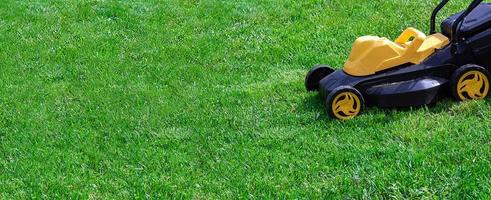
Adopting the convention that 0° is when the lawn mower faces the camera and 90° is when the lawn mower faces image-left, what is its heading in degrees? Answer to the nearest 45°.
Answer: approximately 45°
